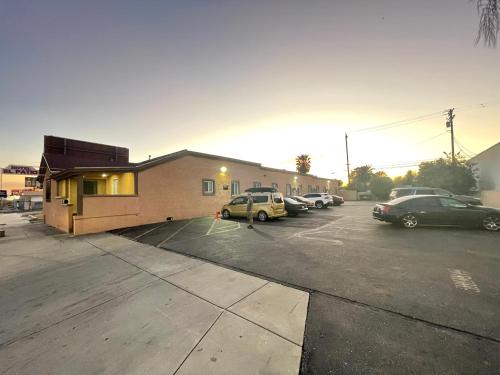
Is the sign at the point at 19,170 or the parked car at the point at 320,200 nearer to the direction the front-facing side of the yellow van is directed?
the sign

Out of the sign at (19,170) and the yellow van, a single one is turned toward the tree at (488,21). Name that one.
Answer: the sign

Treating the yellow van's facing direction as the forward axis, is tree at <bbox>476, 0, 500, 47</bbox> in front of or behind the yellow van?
behind

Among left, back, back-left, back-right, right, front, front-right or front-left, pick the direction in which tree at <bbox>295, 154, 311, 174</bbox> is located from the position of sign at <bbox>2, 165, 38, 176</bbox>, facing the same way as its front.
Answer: front-left

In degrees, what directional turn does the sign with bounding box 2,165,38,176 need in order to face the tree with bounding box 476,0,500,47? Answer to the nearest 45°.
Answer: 0° — it already faces it

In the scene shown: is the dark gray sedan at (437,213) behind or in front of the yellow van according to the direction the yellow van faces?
behind

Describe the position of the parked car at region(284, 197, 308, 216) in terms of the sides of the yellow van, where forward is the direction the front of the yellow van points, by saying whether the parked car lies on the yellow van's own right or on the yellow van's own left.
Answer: on the yellow van's own right

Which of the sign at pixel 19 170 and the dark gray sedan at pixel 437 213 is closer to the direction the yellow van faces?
the sign

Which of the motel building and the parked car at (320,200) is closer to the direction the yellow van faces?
the motel building
